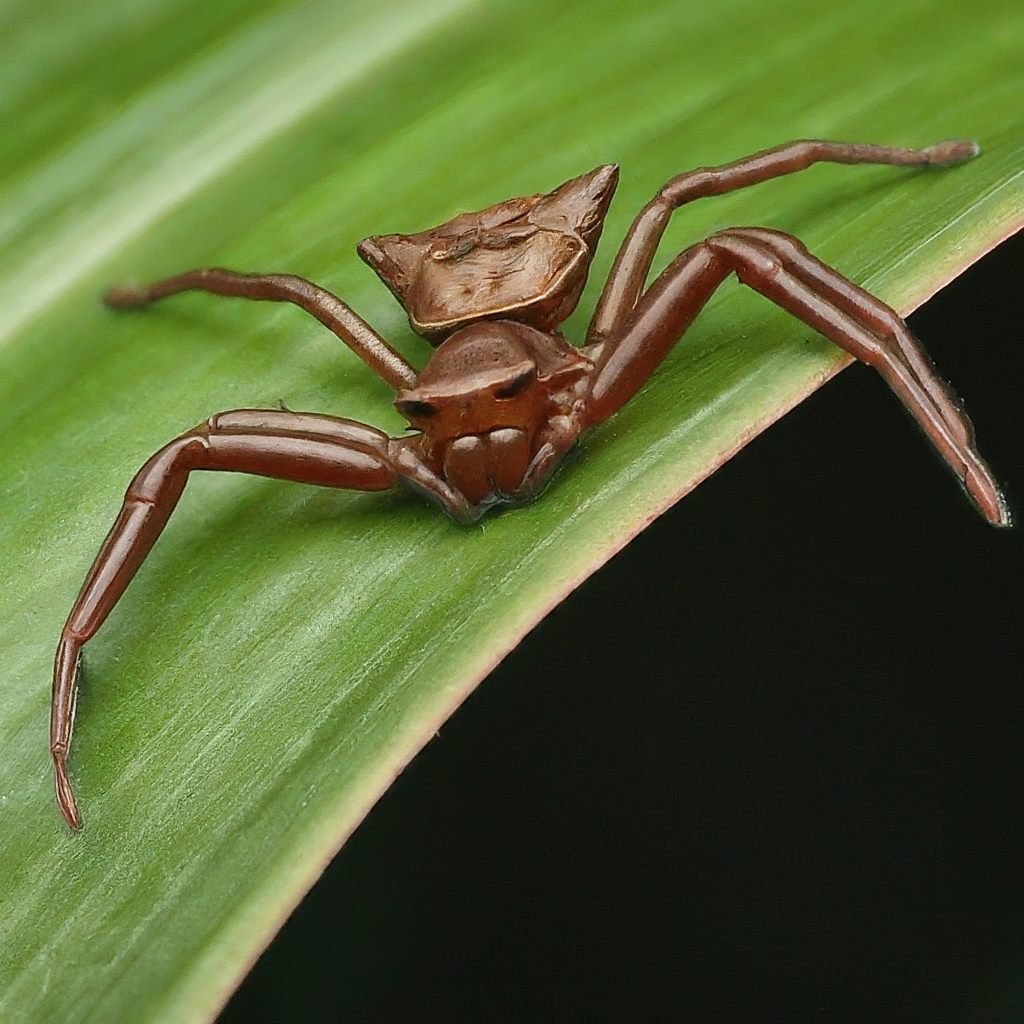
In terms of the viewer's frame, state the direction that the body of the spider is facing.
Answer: toward the camera
